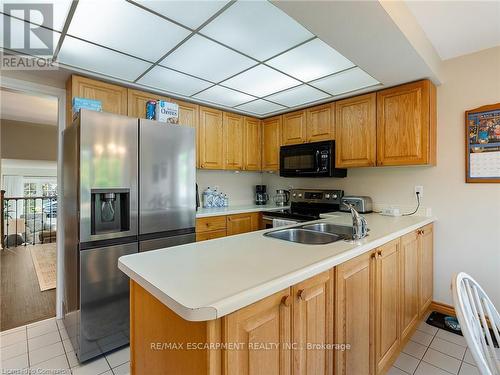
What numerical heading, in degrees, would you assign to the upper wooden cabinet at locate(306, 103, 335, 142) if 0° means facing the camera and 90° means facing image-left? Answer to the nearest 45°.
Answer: approximately 45°

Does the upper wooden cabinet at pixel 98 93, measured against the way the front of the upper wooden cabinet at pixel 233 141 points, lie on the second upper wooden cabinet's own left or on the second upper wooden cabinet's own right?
on the second upper wooden cabinet's own right

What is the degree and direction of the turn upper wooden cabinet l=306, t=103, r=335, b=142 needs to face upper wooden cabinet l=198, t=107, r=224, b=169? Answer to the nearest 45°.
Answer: approximately 45° to its right

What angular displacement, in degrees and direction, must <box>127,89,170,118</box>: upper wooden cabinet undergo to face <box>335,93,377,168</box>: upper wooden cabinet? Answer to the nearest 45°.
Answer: approximately 45° to its left

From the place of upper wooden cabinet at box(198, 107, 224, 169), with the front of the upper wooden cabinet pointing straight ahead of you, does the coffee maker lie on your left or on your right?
on your left

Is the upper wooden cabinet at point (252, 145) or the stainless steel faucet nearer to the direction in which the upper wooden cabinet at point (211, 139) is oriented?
the stainless steel faucet

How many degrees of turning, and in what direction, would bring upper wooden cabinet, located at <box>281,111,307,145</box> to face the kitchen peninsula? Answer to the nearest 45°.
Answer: approximately 45° to its left

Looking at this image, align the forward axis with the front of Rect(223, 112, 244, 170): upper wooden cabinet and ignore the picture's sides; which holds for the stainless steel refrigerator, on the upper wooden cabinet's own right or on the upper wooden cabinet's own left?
on the upper wooden cabinet's own right
